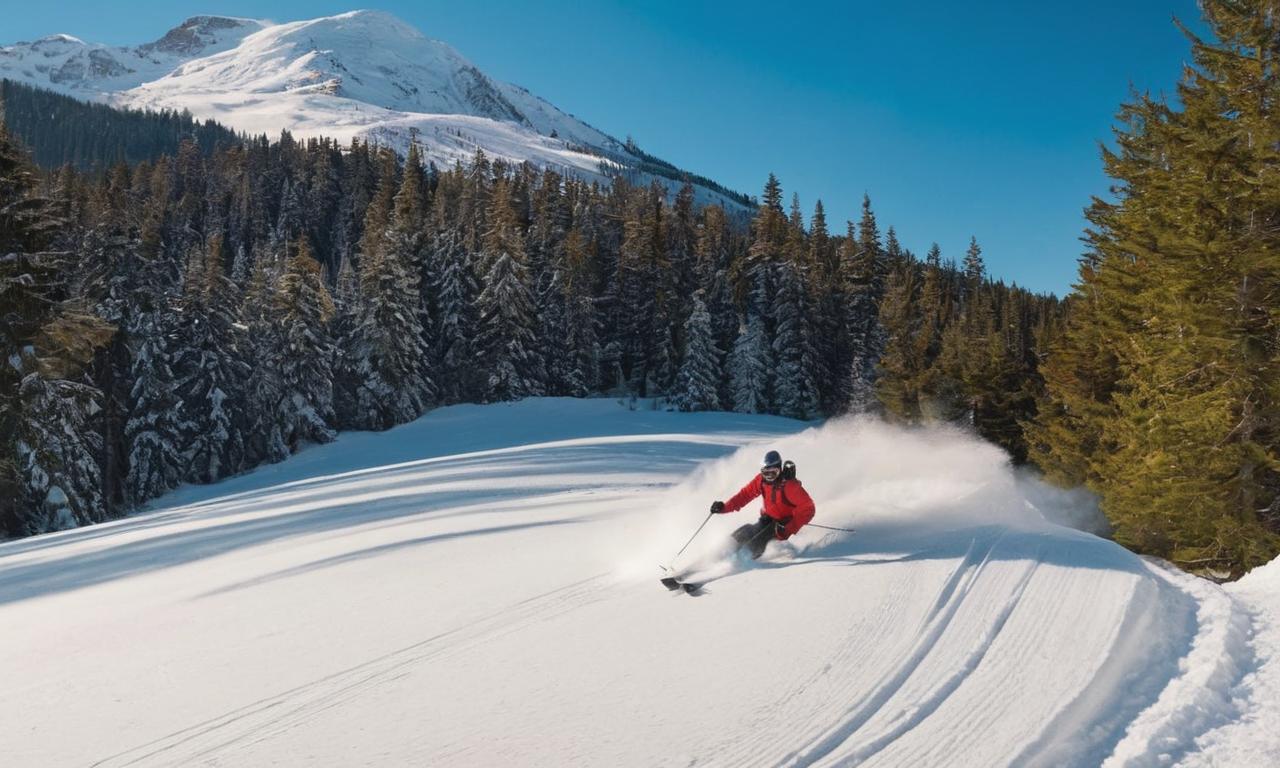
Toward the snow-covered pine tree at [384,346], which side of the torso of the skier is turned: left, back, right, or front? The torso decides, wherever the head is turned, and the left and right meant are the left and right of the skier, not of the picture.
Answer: right

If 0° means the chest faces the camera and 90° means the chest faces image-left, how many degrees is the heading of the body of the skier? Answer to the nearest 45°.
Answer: approximately 45°

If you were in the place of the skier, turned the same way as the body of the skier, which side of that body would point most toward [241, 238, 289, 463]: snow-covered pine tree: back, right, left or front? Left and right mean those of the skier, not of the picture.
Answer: right

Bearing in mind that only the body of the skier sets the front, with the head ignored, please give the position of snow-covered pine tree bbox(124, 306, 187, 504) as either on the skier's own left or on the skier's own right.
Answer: on the skier's own right

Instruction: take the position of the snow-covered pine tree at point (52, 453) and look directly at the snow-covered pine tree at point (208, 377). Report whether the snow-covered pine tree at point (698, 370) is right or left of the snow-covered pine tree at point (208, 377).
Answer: right

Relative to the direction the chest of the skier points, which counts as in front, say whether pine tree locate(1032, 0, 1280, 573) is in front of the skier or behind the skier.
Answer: behind

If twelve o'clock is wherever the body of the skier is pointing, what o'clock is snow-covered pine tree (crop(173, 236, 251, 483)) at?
The snow-covered pine tree is roughly at 3 o'clock from the skier.

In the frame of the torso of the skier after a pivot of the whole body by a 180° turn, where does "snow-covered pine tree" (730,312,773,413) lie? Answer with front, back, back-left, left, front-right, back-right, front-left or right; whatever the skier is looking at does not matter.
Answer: front-left

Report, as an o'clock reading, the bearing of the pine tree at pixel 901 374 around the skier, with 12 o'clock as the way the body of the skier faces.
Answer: The pine tree is roughly at 5 o'clock from the skier.

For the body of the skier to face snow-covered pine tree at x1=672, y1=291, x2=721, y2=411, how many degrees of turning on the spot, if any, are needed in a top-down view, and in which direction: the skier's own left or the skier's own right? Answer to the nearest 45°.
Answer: approximately 135° to the skier's own right
